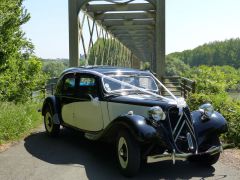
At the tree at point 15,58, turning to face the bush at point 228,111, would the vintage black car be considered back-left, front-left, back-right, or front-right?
front-right

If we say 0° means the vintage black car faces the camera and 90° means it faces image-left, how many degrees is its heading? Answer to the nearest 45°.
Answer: approximately 315°

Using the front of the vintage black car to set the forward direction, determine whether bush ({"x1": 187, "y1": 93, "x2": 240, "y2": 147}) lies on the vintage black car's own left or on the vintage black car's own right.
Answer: on the vintage black car's own left

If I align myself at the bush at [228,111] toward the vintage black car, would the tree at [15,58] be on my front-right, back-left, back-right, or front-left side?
front-right

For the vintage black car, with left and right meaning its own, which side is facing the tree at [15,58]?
back

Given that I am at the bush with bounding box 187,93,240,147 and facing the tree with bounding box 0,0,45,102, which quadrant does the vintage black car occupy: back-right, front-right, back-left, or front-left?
front-left
